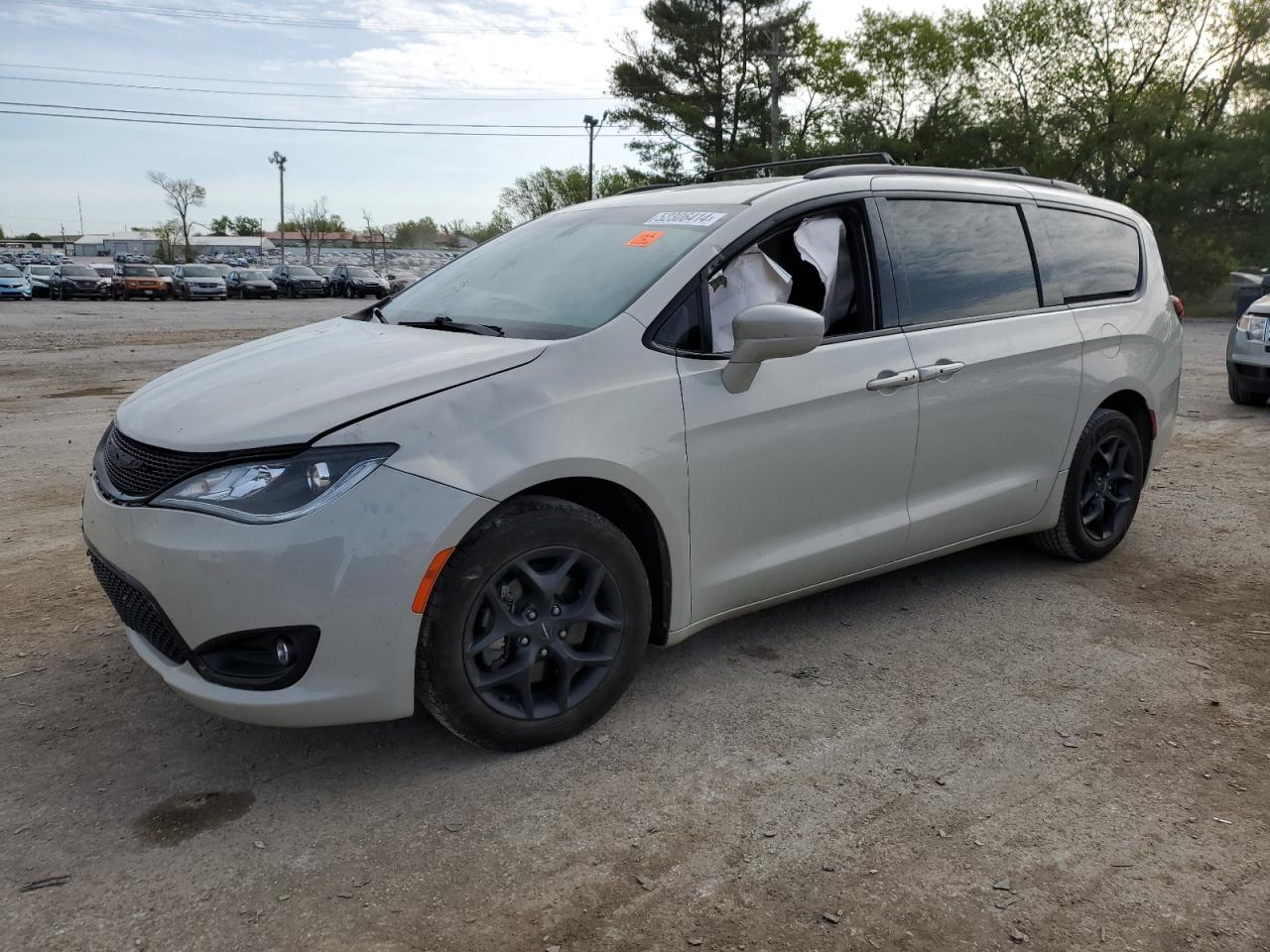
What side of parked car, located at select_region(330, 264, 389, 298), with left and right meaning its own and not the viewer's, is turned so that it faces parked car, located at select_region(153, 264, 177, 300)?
right

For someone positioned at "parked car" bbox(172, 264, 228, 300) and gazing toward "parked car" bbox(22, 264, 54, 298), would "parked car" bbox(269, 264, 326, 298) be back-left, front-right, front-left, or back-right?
back-right

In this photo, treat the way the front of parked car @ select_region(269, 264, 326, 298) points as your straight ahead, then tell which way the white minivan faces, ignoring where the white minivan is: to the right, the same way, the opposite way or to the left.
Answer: to the right

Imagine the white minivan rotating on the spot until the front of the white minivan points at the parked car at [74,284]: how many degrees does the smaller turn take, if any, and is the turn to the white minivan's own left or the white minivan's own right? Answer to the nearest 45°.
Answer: approximately 90° to the white minivan's own right

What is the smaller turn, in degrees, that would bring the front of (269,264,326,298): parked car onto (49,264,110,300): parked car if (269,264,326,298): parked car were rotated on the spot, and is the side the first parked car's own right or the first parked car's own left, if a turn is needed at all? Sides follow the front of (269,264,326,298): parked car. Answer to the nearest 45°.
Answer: approximately 90° to the first parked car's own right

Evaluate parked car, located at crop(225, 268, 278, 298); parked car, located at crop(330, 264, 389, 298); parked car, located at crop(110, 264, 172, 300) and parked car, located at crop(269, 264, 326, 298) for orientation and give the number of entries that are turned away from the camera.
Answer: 0

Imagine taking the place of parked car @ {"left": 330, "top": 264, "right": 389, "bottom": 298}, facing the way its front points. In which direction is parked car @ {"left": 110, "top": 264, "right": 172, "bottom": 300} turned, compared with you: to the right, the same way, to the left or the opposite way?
the same way

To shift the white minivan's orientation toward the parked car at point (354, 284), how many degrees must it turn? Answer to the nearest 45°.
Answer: approximately 135° to its right

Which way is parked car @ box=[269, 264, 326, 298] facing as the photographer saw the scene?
facing the viewer and to the right of the viewer

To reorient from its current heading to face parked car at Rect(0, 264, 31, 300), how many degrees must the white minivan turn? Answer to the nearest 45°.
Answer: approximately 90° to its right

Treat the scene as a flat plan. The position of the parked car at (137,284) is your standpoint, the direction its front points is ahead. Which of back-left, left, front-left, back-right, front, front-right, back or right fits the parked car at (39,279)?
back-right

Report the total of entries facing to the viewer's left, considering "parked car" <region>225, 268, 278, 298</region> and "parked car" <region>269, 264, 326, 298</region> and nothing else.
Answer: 0

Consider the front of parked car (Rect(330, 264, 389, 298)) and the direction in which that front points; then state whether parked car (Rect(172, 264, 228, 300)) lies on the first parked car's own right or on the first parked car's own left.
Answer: on the first parked car's own right

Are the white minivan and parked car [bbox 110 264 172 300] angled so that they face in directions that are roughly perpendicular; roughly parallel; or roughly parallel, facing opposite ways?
roughly perpendicular

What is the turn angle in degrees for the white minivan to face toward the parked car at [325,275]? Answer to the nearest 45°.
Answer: approximately 135° to its right

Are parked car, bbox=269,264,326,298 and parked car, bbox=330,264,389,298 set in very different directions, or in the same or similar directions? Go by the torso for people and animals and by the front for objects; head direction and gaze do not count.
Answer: same or similar directions

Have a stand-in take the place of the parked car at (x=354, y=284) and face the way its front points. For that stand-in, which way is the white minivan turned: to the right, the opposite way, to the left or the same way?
to the right

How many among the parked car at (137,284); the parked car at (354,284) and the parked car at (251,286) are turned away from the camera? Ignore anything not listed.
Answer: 0
